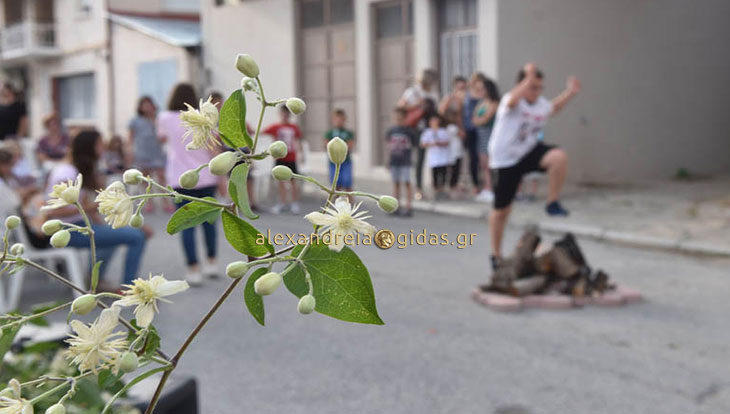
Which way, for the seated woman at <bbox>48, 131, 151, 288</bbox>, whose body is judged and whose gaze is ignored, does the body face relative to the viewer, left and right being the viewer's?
facing to the right of the viewer

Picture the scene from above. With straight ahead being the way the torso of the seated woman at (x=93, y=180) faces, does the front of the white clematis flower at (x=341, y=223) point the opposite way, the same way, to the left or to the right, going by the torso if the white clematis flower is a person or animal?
to the right

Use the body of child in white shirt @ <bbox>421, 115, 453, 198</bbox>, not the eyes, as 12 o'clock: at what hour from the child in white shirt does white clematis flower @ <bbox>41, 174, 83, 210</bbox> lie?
The white clematis flower is roughly at 12 o'clock from the child in white shirt.
